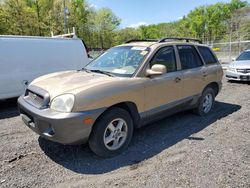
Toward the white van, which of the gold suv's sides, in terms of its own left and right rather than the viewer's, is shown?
right

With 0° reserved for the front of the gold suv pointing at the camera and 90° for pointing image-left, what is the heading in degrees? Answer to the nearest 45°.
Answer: approximately 45°
